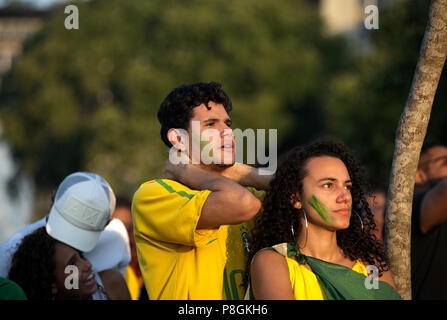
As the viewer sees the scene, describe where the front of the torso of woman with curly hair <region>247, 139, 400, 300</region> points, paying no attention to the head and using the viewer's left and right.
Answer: facing the viewer and to the right of the viewer

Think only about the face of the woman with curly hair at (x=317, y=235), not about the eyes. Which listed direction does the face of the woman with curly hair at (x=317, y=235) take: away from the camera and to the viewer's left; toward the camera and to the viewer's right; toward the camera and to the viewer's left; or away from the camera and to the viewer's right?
toward the camera and to the viewer's right

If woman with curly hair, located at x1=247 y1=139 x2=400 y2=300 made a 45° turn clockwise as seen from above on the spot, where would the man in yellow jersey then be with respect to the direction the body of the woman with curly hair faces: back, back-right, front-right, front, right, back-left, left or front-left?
right

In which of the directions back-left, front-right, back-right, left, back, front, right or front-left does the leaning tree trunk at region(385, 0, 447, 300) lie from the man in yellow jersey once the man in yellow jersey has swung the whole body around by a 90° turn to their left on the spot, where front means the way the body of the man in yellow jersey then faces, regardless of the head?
front-right

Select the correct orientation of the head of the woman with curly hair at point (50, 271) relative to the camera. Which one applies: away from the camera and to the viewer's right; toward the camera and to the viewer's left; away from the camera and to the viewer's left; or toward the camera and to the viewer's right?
toward the camera and to the viewer's right
